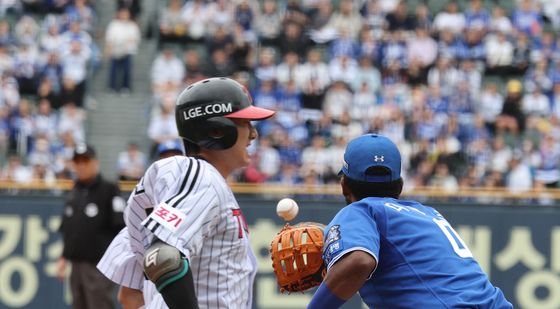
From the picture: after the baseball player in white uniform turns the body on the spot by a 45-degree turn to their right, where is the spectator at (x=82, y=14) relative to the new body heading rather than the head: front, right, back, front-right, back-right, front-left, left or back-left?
back-left

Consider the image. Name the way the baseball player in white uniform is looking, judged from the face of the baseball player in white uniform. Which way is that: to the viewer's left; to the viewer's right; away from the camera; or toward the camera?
to the viewer's right

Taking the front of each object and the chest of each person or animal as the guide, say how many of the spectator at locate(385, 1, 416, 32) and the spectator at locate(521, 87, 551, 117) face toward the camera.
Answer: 2

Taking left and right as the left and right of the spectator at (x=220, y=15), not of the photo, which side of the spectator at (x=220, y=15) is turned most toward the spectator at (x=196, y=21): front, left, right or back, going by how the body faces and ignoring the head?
right

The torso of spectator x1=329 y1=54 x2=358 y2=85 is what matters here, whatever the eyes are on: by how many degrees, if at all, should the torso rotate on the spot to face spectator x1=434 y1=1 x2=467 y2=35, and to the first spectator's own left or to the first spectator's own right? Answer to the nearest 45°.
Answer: approximately 135° to the first spectator's own left

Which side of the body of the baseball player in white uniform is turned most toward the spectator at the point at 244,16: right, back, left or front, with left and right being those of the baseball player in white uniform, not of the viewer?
left
